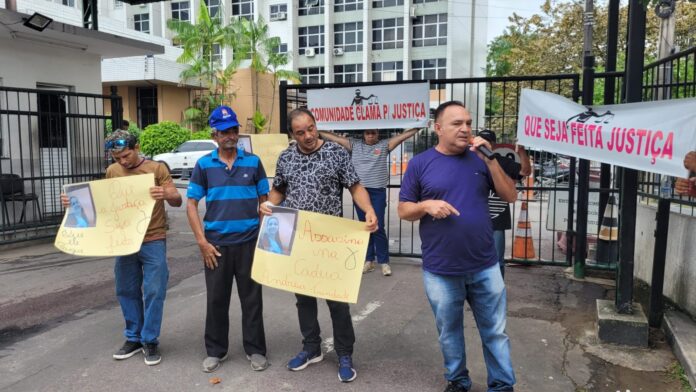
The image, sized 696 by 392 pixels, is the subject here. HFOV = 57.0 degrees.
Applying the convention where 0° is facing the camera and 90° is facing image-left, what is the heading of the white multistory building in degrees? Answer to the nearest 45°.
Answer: approximately 0°

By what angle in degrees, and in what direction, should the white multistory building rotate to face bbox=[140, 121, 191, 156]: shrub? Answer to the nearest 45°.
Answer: approximately 45° to its right

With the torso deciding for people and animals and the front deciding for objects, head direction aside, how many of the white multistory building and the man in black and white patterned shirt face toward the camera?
2

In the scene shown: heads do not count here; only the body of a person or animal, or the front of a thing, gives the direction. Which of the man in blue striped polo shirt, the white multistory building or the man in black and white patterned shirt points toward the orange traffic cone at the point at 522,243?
the white multistory building

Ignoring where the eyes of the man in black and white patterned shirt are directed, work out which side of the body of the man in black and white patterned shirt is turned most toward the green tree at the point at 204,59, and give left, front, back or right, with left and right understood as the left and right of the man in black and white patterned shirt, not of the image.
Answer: back

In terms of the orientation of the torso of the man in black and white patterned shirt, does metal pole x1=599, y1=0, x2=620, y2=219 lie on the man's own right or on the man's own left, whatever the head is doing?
on the man's own left

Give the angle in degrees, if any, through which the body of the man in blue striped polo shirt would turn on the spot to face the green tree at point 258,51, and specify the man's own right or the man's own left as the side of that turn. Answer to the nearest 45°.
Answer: approximately 180°

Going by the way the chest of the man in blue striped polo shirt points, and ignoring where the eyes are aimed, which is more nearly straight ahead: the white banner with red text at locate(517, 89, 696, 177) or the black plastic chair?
the white banner with red text
